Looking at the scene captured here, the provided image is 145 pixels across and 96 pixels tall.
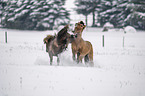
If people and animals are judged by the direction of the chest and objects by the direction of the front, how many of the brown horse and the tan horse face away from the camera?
0

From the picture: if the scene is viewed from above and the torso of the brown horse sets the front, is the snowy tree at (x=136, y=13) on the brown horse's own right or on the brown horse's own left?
on the brown horse's own left

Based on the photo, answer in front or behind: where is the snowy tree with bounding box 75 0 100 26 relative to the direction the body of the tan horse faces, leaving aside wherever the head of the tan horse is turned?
behind

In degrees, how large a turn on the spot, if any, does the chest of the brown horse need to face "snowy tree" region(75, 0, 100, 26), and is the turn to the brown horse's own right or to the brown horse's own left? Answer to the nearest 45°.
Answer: approximately 135° to the brown horse's own left

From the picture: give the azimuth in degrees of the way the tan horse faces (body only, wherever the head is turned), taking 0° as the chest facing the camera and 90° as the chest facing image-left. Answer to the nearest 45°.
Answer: approximately 45°
